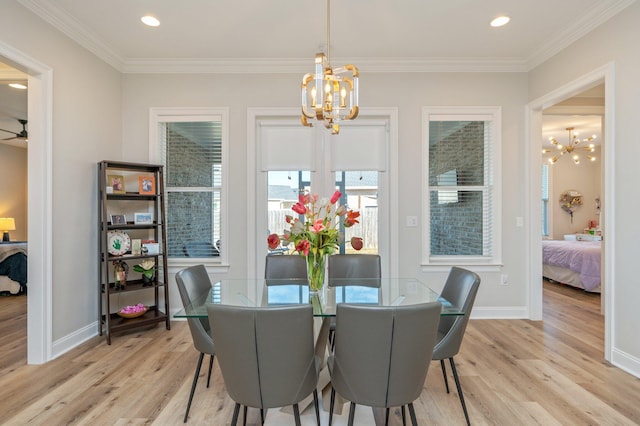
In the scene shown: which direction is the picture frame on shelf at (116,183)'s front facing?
toward the camera

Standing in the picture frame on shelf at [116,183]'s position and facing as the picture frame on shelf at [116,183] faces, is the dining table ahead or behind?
ahead

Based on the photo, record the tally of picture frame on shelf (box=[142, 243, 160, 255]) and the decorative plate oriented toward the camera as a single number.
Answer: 2

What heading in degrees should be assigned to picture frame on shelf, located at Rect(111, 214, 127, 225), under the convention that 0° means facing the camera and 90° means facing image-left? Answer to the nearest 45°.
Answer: approximately 0°

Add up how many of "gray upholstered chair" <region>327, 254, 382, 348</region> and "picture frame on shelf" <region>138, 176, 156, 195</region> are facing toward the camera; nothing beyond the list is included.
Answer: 2

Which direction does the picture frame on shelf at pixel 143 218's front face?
toward the camera

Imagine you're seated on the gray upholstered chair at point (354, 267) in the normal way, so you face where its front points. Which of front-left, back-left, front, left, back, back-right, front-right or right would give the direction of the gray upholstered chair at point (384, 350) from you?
front

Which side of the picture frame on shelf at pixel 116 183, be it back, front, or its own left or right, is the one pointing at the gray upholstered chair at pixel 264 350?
front

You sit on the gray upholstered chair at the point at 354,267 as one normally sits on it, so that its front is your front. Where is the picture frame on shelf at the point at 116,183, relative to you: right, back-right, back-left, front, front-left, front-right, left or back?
right

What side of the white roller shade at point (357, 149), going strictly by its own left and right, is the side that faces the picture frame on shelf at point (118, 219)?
right

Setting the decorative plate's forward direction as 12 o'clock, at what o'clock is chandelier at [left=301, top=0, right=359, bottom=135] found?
The chandelier is roughly at 11 o'clock from the decorative plate.

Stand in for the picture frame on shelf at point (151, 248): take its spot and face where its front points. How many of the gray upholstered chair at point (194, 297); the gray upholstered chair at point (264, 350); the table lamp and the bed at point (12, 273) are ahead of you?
2

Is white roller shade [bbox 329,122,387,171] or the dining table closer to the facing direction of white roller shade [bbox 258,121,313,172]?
the dining table

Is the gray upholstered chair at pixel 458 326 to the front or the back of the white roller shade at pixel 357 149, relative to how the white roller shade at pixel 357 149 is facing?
to the front

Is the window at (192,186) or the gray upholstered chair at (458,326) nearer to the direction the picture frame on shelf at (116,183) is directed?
the gray upholstered chair
